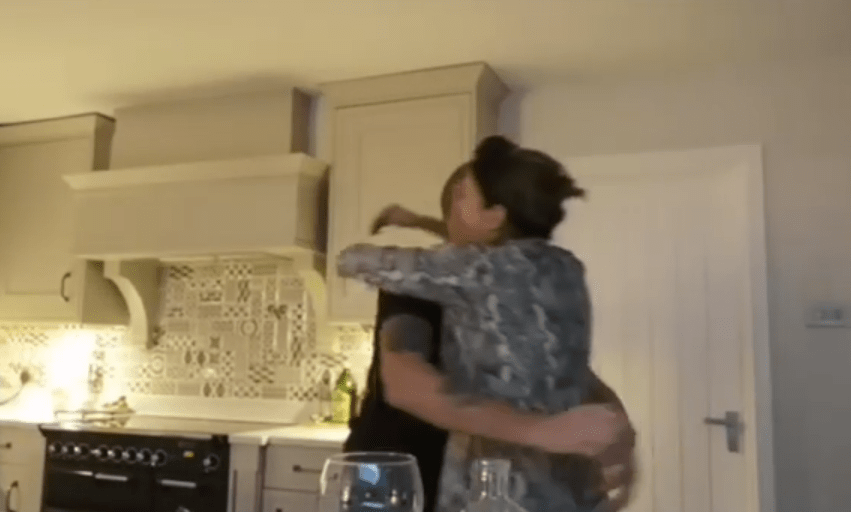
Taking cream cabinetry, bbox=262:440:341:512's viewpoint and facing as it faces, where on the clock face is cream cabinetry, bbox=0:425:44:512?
cream cabinetry, bbox=0:425:44:512 is roughly at 4 o'clock from cream cabinetry, bbox=262:440:341:512.

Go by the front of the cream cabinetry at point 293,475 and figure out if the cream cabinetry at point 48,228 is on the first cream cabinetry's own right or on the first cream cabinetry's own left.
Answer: on the first cream cabinetry's own right

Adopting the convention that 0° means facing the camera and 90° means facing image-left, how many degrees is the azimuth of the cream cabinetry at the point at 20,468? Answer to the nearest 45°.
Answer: approximately 0°

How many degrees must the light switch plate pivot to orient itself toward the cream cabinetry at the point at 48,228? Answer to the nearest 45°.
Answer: approximately 90° to its right

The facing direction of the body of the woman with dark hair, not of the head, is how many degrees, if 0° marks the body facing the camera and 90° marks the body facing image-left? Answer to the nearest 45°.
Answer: approximately 135°

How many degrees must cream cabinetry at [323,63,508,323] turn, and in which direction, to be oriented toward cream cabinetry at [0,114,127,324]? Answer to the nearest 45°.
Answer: approximately 135° to its right

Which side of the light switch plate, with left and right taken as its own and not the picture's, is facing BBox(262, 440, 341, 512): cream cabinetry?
right

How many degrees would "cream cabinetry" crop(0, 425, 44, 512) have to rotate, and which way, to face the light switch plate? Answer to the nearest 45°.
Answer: approximately 45° to its left
